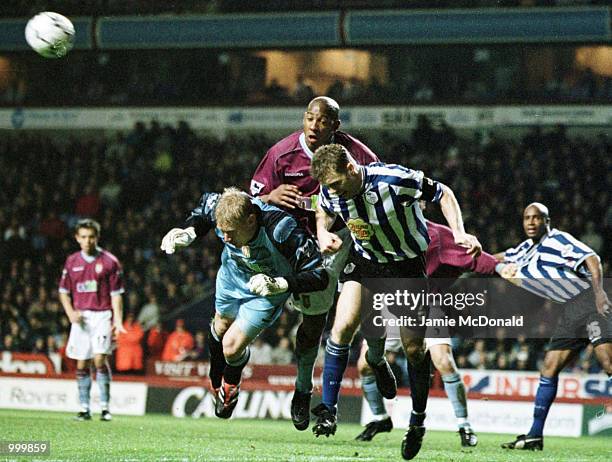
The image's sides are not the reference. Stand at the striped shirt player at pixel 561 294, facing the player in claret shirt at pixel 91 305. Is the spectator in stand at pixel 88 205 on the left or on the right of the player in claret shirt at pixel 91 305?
right

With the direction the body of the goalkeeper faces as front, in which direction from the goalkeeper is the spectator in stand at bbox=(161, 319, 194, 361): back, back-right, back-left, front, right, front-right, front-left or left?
back-right

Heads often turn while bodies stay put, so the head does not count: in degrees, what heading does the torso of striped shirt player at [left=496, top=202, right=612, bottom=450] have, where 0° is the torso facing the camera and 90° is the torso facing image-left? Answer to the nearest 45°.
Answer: approximately 45°

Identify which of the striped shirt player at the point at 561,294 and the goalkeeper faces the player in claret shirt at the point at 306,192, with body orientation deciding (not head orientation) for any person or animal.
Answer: the striped shirt player

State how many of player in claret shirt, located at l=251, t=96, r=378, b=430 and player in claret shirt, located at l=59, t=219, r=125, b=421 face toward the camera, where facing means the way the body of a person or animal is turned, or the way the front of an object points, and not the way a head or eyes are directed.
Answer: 2

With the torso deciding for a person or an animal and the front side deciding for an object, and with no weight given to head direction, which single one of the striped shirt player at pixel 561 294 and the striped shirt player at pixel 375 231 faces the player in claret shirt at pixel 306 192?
the striped shirt player at pixel 561 294

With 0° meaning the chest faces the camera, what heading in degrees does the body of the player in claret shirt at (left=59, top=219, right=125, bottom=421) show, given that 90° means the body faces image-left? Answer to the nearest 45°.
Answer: approximately 0°

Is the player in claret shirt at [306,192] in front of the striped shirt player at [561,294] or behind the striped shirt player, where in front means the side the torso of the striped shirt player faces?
in front

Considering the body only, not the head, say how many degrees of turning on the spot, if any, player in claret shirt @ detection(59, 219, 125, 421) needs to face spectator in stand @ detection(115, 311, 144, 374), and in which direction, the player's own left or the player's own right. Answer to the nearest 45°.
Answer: approximately 180°

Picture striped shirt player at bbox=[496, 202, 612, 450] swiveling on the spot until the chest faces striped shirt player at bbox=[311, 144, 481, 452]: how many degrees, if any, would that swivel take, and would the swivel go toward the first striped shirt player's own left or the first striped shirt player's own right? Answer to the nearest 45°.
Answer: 0° — they already face them
